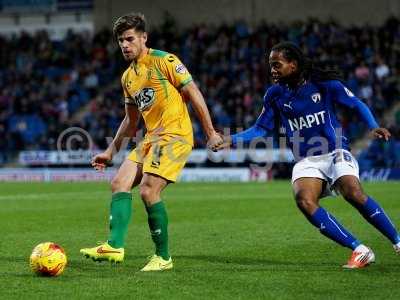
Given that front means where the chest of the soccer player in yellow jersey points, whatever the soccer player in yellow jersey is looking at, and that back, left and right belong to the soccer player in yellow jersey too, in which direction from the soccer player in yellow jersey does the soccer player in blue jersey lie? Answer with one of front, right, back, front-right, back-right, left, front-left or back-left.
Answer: back-left

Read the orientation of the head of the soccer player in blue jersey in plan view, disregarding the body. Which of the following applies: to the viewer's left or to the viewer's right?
to the viewer's left

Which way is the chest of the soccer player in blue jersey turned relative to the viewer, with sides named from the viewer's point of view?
facing the viewer and to the left of the viewer

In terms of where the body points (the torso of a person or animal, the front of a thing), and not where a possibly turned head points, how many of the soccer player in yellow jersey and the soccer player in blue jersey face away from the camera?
0

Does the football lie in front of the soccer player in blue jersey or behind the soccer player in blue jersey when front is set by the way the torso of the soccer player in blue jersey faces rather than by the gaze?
in front

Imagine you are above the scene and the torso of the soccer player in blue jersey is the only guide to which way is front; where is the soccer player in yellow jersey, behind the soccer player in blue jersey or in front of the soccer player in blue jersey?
in front
